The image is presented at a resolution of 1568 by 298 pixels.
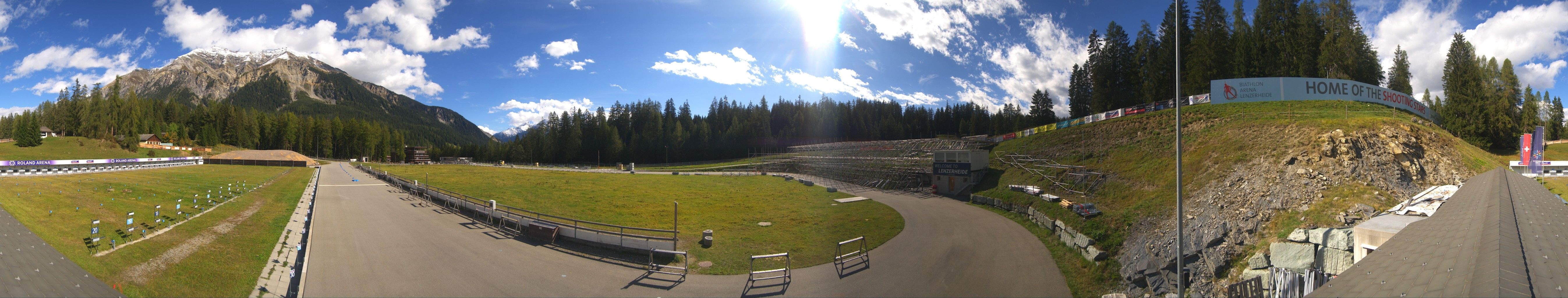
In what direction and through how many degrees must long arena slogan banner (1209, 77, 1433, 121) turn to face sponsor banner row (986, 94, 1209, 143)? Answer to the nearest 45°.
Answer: approximately 90° to its right

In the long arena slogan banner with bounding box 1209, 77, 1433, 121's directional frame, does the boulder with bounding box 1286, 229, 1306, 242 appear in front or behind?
in front

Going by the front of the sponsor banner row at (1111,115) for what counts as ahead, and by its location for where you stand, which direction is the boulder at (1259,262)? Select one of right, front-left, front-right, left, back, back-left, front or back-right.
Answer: front-left

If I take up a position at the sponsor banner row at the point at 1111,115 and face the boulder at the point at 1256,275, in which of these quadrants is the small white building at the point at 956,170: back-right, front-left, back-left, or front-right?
front-right

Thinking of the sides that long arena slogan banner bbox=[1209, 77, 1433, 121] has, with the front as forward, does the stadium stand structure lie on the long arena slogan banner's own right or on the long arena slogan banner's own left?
on the long arena slogan banner's own right

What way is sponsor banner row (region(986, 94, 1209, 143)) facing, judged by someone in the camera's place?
facing the viewer and to the left of the viewer

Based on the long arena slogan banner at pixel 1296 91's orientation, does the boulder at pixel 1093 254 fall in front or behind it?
in front

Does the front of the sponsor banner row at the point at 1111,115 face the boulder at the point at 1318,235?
no

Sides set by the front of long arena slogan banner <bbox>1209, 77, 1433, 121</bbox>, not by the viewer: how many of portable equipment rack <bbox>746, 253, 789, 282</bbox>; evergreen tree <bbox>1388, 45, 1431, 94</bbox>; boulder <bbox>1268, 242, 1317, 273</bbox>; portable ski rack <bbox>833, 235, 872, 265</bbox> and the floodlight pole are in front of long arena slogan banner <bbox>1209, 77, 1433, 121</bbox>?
4

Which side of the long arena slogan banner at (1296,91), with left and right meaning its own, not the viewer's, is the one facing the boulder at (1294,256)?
front

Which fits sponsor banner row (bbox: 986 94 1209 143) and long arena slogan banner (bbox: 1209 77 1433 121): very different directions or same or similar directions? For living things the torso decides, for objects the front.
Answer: same or similar directions

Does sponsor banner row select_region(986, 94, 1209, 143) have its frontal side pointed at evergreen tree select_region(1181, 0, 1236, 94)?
no

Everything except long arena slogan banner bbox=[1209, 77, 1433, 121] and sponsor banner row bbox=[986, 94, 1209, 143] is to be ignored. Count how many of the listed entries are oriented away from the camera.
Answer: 0

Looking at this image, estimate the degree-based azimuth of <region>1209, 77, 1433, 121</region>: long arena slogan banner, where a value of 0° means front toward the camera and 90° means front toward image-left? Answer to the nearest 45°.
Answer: approximately 0°

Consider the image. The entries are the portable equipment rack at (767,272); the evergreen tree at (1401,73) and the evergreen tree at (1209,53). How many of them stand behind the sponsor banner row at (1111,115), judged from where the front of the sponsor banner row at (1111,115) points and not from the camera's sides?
2

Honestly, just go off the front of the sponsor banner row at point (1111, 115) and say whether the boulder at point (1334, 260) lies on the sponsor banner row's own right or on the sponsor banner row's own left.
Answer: on the sponsor banner row's own left
